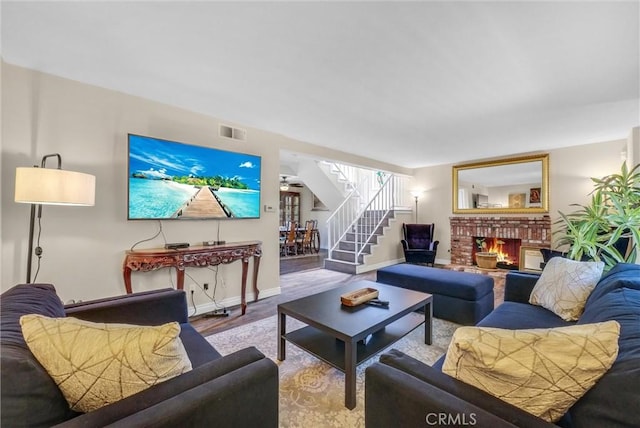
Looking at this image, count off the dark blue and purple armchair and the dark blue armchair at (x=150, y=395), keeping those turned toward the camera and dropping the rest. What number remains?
1

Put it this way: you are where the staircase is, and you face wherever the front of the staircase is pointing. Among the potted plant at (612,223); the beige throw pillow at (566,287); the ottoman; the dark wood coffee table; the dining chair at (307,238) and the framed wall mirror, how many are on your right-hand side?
1

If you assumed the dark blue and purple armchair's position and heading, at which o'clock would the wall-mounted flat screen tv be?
The wall-mounted flat screen tv is roughly at 1 o'clock from the dark blue and purple armchair.

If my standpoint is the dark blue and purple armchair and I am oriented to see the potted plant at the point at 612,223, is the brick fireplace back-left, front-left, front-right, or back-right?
front-left

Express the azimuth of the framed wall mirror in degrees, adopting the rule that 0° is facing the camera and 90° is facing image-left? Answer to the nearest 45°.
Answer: approximately 45°

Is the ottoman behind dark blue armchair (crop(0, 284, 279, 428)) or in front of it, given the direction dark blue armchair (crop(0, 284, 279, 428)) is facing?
in front

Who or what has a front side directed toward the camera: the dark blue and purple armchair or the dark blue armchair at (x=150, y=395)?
the dark blue and purple armchair

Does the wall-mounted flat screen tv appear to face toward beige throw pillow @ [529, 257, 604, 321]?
yes

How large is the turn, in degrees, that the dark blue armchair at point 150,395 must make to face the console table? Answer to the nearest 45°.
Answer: approximately 45° to its left

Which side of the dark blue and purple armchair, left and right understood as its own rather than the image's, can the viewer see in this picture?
front

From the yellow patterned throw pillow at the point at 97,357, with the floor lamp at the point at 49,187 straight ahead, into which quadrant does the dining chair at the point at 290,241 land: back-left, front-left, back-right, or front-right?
front-right

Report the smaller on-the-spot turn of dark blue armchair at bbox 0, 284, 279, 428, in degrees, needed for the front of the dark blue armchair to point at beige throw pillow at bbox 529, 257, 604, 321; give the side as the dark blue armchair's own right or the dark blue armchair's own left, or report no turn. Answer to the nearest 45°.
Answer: approximately 45° to the dark blue armchair's own right

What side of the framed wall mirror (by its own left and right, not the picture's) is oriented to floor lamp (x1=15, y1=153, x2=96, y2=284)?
front

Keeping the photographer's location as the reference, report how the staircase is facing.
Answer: facing the viewer and to the left of the viewer

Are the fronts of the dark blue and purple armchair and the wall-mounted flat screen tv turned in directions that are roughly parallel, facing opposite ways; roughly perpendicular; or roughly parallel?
roughly perpendicular

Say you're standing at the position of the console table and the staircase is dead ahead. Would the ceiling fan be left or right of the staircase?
left

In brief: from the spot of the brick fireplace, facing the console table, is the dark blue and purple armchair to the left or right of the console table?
right

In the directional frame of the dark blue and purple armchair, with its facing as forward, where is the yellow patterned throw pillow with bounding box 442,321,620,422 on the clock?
The yellow patterned throw pillow is roughly at 12 o'clock from the dark blue and purple armchair.
